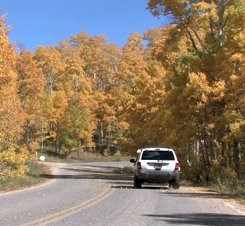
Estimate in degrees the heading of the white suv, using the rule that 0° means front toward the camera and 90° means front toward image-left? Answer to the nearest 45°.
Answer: approximately 180°
